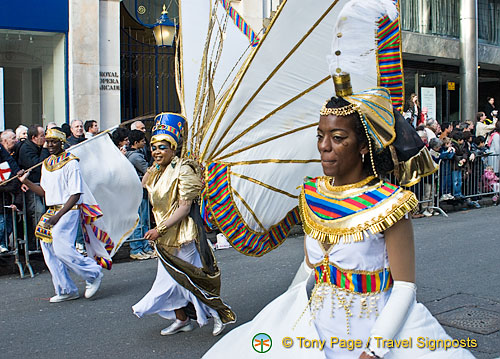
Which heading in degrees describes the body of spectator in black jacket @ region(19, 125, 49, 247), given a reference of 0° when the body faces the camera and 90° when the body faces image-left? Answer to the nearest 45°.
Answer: approximately 270°

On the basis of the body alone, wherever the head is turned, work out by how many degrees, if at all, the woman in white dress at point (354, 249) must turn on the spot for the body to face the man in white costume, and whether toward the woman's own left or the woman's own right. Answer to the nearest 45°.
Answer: approximately 90° to the woman's own right

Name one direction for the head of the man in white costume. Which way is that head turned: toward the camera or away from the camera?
toward the camera

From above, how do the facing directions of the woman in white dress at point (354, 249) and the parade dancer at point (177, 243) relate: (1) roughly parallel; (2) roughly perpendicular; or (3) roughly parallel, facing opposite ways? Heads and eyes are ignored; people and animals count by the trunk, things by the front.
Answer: roughly parallel

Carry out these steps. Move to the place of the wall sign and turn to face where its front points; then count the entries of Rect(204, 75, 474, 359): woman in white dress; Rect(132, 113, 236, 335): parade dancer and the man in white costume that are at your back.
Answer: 0

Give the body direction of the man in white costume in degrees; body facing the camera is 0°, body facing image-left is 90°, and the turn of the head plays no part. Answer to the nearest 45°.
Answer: approximately 45°

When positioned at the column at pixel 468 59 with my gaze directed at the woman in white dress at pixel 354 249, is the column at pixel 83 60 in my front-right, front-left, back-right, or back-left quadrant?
front-right

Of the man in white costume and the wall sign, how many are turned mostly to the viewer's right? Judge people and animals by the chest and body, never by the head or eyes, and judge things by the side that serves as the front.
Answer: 0

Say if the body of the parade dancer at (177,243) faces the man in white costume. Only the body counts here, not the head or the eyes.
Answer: no

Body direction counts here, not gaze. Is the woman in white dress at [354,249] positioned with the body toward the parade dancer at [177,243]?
no

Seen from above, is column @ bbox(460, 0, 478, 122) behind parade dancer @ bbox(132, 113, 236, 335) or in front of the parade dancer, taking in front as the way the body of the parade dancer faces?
behind

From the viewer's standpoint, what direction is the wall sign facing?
toward the camera

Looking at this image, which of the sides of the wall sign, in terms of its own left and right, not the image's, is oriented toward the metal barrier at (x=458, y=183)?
left

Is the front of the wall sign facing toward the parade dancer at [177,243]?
yes

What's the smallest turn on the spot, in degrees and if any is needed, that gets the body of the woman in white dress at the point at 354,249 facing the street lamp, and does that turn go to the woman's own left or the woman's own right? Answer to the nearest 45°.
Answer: approximately 135° to the woman's own right

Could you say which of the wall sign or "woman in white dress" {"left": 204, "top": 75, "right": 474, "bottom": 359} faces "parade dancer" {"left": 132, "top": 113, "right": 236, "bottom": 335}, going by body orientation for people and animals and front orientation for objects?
the wall sign

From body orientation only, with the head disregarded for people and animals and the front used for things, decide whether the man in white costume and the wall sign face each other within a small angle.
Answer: no

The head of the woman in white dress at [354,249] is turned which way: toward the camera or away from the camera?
toward the camera
